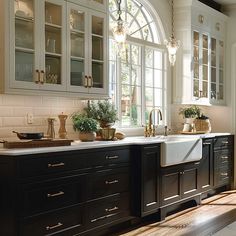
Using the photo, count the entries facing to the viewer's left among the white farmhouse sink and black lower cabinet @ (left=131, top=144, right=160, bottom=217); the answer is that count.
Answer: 0

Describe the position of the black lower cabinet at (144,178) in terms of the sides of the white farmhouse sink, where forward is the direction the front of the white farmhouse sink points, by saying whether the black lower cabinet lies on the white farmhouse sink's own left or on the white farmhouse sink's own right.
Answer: on the white farmhouse sink's own right

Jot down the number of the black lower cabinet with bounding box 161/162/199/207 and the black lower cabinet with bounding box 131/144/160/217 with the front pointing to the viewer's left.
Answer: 0

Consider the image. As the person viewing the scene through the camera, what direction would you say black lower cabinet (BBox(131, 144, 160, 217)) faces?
facing the viewer and to the right of the viewer

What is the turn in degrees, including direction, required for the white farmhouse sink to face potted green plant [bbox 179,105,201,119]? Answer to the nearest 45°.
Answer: approximately 135° to its left

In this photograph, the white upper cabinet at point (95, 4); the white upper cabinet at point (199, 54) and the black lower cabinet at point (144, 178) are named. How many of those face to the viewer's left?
0

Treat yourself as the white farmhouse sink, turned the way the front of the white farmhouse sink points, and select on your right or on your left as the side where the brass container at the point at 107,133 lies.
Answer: on your right

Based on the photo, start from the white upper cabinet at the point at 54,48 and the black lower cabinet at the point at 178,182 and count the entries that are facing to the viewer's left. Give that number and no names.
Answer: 0

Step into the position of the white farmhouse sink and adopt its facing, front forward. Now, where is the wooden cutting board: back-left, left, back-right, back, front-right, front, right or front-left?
right
